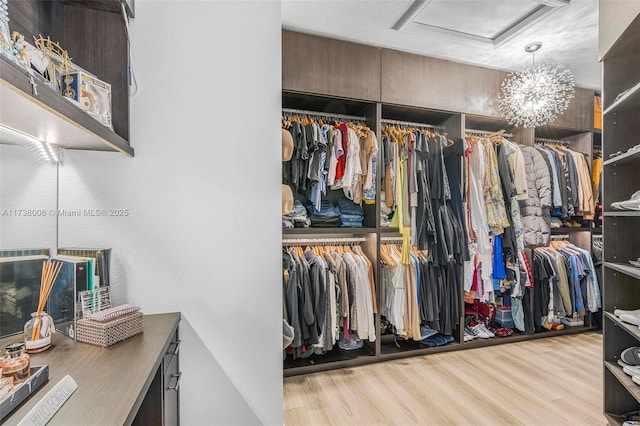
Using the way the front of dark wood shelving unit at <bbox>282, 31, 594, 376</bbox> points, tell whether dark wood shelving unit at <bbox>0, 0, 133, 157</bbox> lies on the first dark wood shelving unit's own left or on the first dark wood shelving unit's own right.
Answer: on the first dark wood shelving unit's own right

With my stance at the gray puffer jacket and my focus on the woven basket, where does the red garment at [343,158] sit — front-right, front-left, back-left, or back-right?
front-right

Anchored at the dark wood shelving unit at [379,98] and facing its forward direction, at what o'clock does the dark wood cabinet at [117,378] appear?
The dark wood cabinet is roughly at 2 o'clock from the dark wood shelving unit.

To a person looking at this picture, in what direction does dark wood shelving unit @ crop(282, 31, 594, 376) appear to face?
facing the viewer and to the right of the viewer

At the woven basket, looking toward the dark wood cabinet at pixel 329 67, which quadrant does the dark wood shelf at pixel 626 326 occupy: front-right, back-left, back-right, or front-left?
front-right

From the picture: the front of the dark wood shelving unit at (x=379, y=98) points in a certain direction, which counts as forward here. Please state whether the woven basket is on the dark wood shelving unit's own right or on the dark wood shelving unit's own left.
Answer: on the dark wood shelving unit's own right

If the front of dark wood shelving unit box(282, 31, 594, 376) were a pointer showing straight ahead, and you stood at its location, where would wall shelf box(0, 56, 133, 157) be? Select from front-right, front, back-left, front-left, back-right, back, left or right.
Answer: front-right
